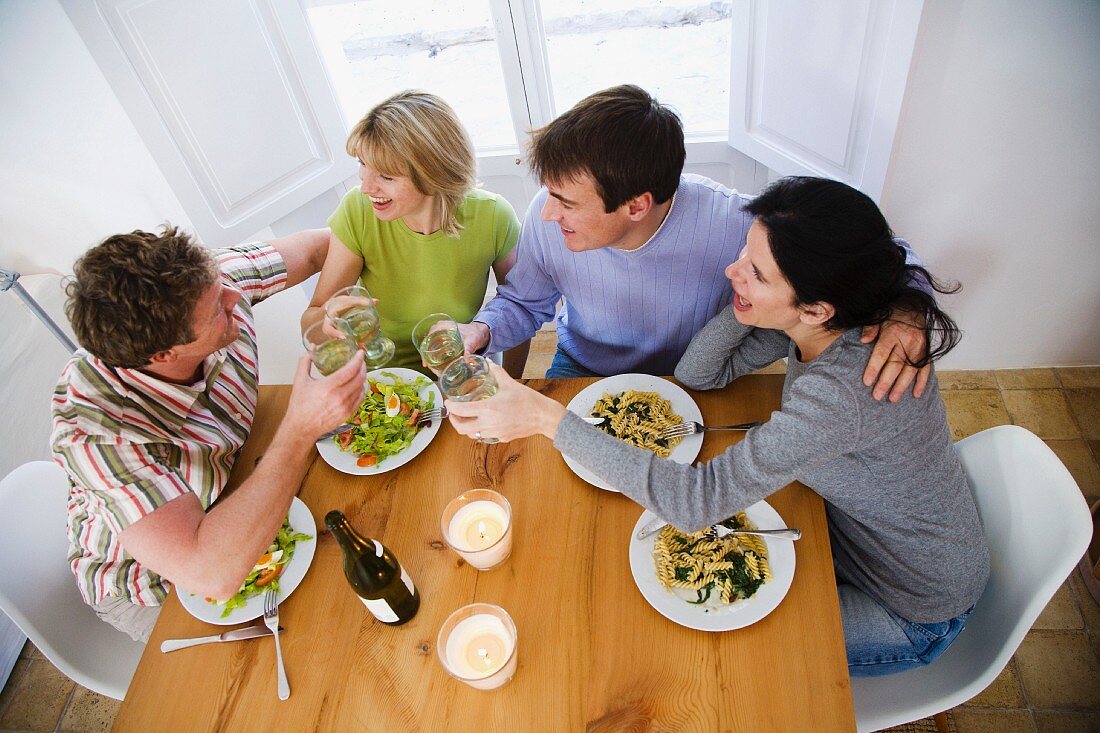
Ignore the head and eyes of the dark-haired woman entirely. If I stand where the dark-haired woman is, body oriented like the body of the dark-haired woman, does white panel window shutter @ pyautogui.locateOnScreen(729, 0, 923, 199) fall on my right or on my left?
on my right

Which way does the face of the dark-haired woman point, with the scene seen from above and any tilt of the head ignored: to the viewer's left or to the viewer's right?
to the viewer's left

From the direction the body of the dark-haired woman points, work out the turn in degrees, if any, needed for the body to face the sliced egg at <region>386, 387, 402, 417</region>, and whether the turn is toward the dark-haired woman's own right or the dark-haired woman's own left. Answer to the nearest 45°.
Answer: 0° — they already face it

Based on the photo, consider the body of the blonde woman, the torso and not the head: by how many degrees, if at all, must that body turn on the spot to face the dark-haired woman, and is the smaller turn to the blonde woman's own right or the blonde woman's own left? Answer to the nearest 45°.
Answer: approximately 45° to the blonde woman's own left

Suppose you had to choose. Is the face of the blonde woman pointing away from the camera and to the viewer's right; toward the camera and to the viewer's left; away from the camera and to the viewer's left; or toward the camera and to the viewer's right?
toward the camera and to the viewer's left

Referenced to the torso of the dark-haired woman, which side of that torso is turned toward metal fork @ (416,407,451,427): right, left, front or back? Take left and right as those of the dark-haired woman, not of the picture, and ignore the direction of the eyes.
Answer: front

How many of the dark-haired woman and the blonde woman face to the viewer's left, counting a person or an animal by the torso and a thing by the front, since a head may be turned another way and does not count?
1

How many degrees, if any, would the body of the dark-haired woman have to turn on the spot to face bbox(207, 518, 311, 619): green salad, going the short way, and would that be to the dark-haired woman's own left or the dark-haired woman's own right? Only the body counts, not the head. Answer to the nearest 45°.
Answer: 0° — they already face it

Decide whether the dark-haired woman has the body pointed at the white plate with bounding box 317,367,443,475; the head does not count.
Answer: yes

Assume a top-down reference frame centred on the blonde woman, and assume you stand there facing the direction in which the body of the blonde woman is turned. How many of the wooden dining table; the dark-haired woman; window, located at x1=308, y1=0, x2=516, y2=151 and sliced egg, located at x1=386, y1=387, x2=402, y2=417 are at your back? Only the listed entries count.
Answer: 1

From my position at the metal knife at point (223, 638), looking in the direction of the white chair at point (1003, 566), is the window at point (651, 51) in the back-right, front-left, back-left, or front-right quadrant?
front-left

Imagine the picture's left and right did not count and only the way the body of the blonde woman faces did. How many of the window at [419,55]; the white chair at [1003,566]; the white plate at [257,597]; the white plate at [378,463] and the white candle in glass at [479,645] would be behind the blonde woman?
1

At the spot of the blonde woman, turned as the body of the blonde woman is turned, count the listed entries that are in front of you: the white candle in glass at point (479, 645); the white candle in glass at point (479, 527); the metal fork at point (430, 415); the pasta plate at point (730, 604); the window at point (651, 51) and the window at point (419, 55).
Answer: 4

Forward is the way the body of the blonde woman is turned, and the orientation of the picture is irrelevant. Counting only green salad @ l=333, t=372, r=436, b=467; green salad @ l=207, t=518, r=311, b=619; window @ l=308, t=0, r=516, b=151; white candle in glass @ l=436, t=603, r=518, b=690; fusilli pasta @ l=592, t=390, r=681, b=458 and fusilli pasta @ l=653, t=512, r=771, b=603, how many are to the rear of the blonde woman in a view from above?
1

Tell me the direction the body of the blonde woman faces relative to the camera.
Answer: toward the camera

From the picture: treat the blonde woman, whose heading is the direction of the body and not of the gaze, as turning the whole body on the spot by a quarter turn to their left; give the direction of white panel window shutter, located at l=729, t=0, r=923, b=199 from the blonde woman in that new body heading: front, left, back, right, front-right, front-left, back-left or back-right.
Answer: front

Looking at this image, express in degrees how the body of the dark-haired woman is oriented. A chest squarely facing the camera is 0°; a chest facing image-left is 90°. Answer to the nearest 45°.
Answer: approximately 90°
